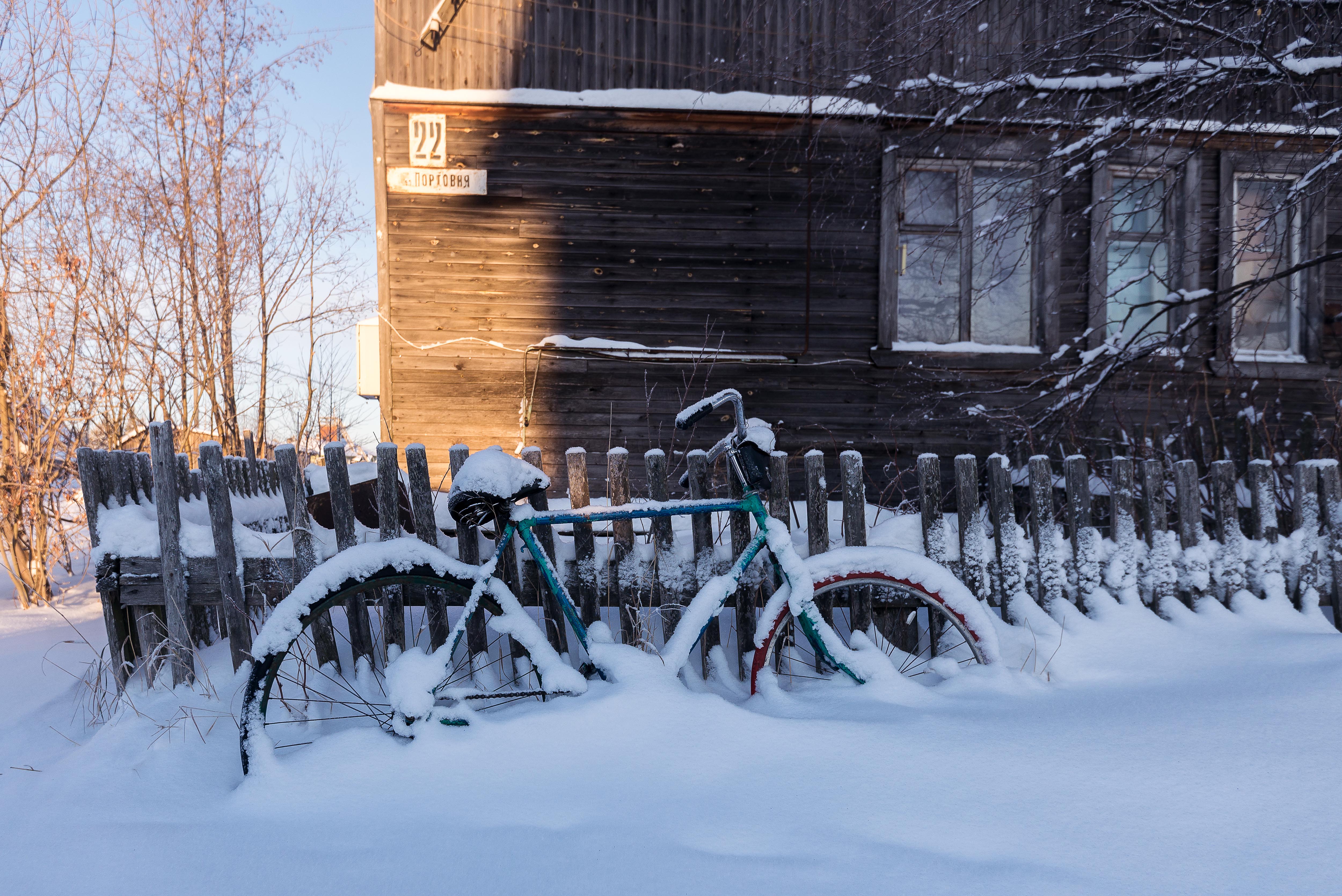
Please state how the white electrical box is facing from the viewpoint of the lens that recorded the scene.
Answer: facing to the left of the viewer

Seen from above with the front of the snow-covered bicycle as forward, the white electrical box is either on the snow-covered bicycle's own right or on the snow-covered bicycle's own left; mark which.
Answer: on the snow-covered bicycle's own left

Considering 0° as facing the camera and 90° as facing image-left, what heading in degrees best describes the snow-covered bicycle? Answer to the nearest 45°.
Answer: approximately 270°

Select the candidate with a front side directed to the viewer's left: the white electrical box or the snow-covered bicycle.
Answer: the white electrical box

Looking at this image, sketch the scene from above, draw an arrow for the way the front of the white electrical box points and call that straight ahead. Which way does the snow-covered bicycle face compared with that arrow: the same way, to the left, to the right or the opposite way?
the opposite way

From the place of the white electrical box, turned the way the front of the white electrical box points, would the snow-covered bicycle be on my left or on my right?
on my left

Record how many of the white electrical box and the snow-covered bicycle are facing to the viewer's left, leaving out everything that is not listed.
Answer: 1

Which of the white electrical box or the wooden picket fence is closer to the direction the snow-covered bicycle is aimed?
the wooden picket fence

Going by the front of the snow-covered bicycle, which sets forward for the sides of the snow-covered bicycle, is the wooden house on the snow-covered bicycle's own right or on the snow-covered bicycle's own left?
on the snow-covered bicycle's own left
